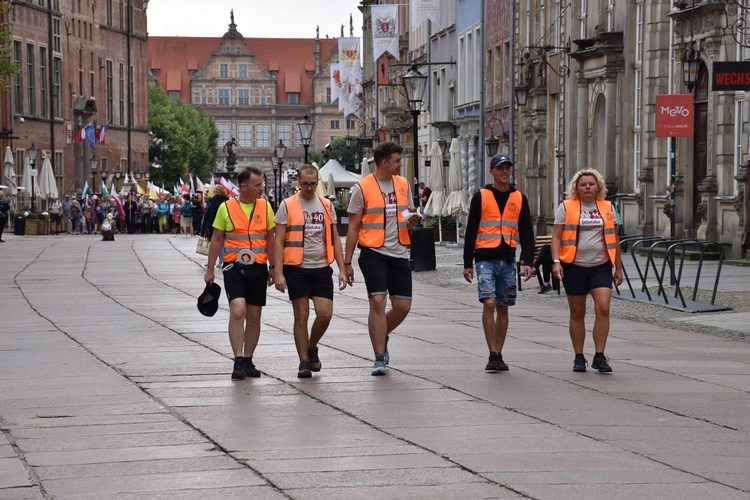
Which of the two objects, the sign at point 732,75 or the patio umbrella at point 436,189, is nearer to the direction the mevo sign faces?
the sign

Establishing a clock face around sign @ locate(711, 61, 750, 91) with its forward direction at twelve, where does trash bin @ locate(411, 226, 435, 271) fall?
The trash bin is roughly at 5 o'clock from the sign.

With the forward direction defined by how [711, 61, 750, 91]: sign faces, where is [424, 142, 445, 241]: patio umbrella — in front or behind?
behind

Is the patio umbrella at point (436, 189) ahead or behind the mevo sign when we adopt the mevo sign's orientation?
behind

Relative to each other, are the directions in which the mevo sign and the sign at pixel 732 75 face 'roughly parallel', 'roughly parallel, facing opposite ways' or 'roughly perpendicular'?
roughly parallel

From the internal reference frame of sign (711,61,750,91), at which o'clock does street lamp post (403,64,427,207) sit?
The street lamp post is roughly at 5 o'clock from the sign.

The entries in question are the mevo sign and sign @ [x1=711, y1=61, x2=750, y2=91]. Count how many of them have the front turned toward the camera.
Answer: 2

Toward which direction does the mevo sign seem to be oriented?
toward the camera

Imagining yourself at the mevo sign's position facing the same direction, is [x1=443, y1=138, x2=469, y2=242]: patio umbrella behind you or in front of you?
behind

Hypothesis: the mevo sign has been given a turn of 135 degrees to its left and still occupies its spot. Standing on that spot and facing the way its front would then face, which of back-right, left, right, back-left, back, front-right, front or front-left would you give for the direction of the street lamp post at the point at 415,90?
left

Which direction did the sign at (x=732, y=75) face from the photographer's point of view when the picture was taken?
facing the viewer
